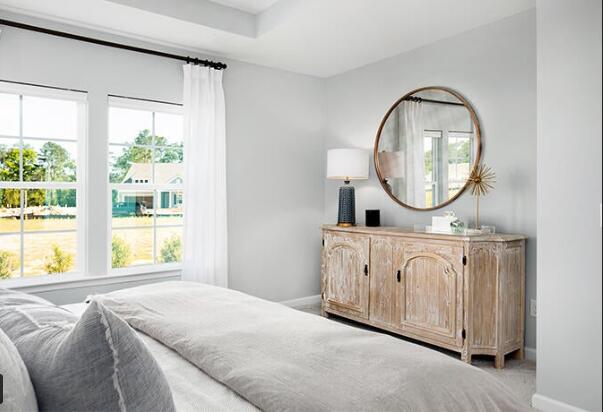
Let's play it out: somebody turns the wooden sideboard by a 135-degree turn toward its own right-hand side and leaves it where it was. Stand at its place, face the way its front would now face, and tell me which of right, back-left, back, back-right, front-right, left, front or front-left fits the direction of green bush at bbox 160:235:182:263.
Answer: left

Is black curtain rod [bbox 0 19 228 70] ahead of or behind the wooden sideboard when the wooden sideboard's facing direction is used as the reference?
ahead

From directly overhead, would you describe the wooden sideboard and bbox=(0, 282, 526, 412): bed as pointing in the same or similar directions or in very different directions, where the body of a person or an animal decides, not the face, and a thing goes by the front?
very different directions

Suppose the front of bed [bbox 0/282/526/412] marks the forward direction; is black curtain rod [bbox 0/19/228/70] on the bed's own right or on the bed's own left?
on the bed's own left

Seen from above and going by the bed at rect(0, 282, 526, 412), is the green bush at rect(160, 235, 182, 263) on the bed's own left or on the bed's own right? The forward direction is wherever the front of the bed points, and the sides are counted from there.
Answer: on the bed's own left

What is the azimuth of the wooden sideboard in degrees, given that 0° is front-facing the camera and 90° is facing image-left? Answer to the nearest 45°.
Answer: approximately 45°

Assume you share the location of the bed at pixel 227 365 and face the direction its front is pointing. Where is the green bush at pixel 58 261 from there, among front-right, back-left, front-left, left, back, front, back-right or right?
left

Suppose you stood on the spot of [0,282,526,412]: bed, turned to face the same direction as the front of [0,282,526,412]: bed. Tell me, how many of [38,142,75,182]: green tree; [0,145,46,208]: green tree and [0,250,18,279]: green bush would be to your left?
3

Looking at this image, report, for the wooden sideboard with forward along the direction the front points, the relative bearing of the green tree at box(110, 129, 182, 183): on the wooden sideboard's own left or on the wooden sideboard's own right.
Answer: on the wooden sideboard's own right

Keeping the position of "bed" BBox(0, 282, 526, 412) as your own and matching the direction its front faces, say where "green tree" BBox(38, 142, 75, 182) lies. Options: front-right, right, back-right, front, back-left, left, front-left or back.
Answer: left
